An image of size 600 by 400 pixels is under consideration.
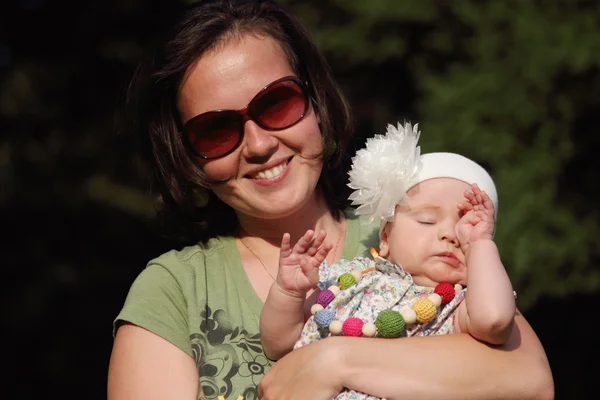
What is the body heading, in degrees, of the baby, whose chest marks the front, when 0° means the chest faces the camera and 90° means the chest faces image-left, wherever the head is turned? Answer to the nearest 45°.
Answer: approximately 0°
